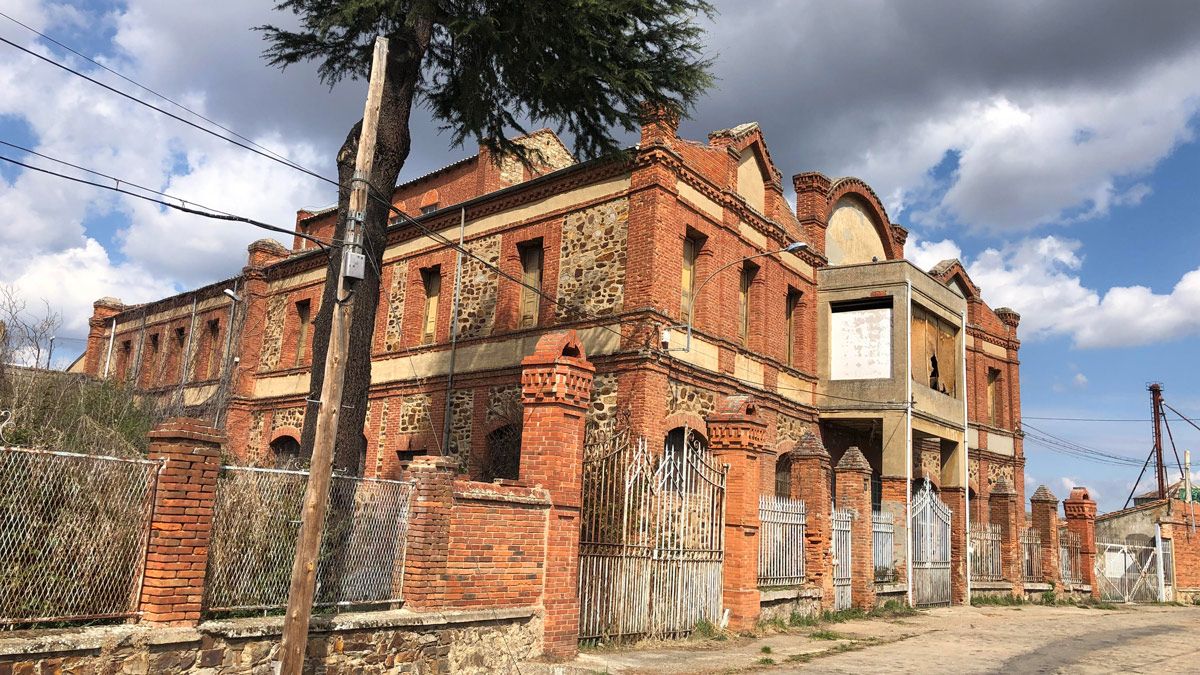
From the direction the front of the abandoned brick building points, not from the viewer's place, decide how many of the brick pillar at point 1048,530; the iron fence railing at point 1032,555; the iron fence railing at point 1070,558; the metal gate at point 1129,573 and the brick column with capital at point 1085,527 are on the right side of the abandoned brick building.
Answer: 0

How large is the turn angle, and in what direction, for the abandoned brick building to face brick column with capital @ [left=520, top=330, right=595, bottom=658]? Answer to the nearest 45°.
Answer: approximately 45° to its right

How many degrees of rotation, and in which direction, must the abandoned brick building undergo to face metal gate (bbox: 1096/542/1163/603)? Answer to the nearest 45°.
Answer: approximately 90° to its left

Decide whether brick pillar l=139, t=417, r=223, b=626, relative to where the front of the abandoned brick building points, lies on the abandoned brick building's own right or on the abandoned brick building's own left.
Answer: on the abandoned brick building's own right

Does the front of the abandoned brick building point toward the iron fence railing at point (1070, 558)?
no

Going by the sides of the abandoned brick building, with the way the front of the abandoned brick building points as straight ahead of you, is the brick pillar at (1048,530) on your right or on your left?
on your left

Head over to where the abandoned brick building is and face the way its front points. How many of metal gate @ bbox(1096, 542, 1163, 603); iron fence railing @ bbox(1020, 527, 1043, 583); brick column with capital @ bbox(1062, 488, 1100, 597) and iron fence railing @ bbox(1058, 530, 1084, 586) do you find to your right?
0

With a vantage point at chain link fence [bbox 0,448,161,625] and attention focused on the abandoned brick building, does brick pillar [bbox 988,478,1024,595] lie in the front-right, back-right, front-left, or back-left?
front-right

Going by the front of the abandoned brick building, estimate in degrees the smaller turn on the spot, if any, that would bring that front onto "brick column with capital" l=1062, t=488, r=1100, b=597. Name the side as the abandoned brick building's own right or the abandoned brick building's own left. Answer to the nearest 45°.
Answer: approximately 90° to the abandoned brick building's own left

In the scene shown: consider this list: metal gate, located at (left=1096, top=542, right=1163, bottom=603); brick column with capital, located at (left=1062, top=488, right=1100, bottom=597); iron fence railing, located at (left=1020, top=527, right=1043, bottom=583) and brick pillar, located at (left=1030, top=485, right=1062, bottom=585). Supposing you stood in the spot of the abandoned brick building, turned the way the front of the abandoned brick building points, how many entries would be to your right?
0
